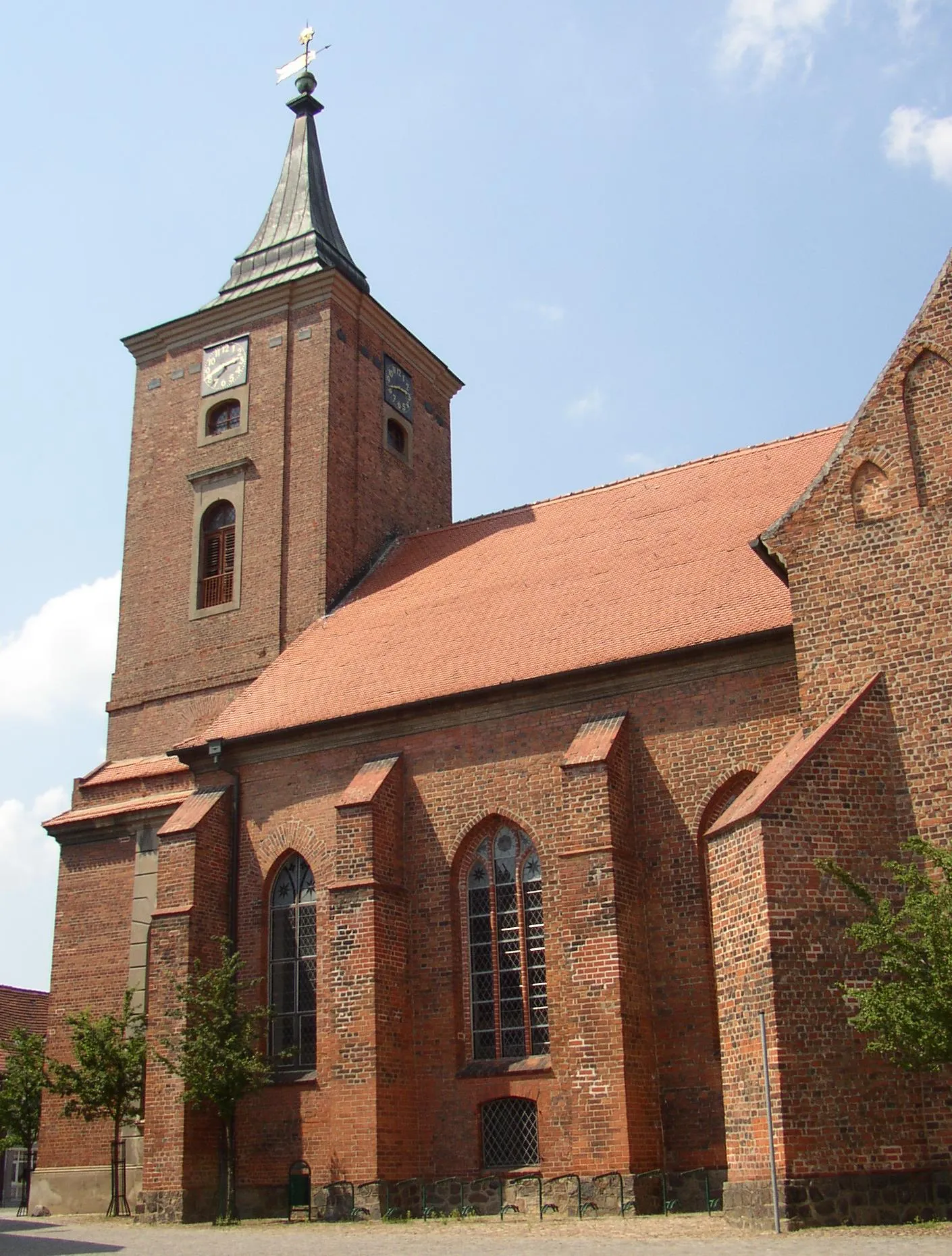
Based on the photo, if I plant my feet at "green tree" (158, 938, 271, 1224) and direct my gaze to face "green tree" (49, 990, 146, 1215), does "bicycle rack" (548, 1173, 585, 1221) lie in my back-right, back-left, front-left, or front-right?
back-right

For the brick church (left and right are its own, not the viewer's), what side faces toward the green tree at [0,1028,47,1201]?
front

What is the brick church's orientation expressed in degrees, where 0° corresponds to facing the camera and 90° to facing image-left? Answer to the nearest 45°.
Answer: approximately 135°

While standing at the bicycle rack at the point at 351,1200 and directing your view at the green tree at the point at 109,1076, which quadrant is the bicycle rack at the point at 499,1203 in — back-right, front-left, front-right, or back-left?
back-right
